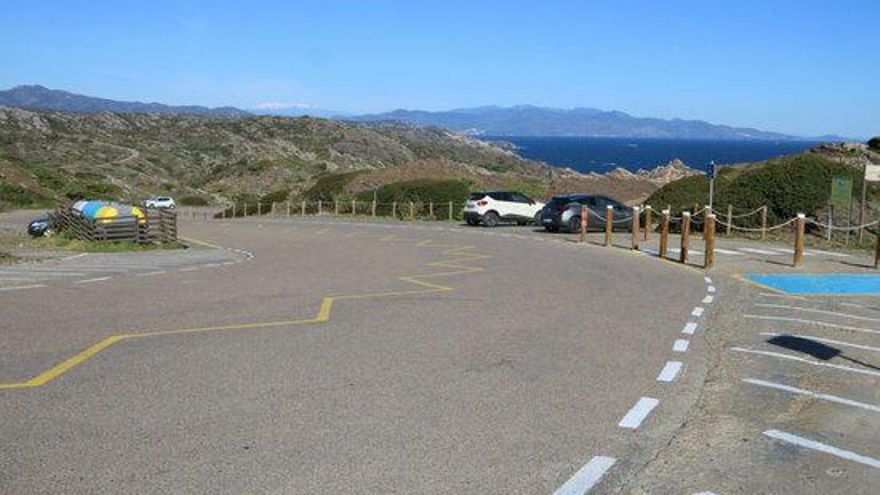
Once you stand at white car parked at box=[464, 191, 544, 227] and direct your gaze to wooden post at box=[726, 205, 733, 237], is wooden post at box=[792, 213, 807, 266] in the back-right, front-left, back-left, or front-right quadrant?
front-right

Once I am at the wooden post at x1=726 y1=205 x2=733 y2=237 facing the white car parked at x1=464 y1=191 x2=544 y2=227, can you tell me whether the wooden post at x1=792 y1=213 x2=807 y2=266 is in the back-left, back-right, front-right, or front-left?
back-left

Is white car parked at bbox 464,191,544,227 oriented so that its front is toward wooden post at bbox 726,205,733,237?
no

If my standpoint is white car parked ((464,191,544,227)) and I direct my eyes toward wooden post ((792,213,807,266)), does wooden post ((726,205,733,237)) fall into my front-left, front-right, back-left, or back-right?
front-left
